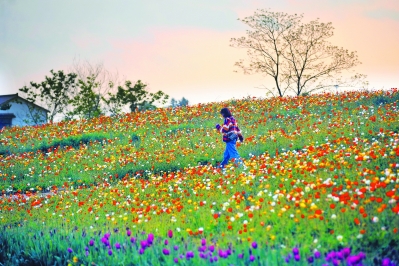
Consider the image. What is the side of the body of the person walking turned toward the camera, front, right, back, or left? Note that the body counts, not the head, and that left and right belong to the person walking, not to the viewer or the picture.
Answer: left

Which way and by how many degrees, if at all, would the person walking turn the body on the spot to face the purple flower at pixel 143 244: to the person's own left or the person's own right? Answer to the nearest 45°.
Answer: approximately 90° to the person's own left

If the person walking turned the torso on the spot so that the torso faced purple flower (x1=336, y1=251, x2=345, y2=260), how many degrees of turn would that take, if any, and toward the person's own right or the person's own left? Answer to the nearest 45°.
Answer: approximately 90° to the person's own left

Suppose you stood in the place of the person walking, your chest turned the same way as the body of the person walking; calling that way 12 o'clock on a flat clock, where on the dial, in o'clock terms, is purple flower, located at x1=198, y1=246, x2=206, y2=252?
The purple flower is roughly at 9 o'clock from the person walking.

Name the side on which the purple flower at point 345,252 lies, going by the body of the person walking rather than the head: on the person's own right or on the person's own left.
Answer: on the person's own left
